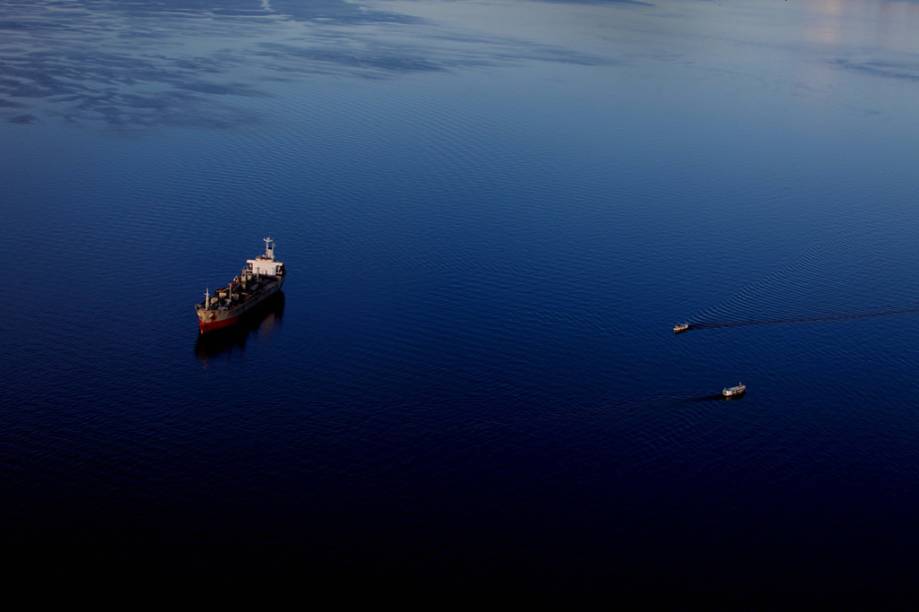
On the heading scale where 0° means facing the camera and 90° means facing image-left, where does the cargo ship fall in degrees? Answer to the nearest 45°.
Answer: approximately 45°
